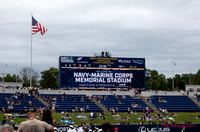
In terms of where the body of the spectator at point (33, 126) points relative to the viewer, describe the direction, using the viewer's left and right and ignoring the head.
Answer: facing away from the viewer

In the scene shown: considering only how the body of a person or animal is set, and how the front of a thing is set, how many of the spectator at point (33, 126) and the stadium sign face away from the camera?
1

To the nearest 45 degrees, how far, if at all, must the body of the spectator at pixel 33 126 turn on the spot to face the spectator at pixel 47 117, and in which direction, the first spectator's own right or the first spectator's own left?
approximately 45° to the first spectator's own right

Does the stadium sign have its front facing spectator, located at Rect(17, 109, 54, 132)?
yes

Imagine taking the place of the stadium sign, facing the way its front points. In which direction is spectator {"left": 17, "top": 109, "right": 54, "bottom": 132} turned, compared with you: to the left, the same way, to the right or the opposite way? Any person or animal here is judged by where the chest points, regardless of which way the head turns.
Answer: the opposite way
